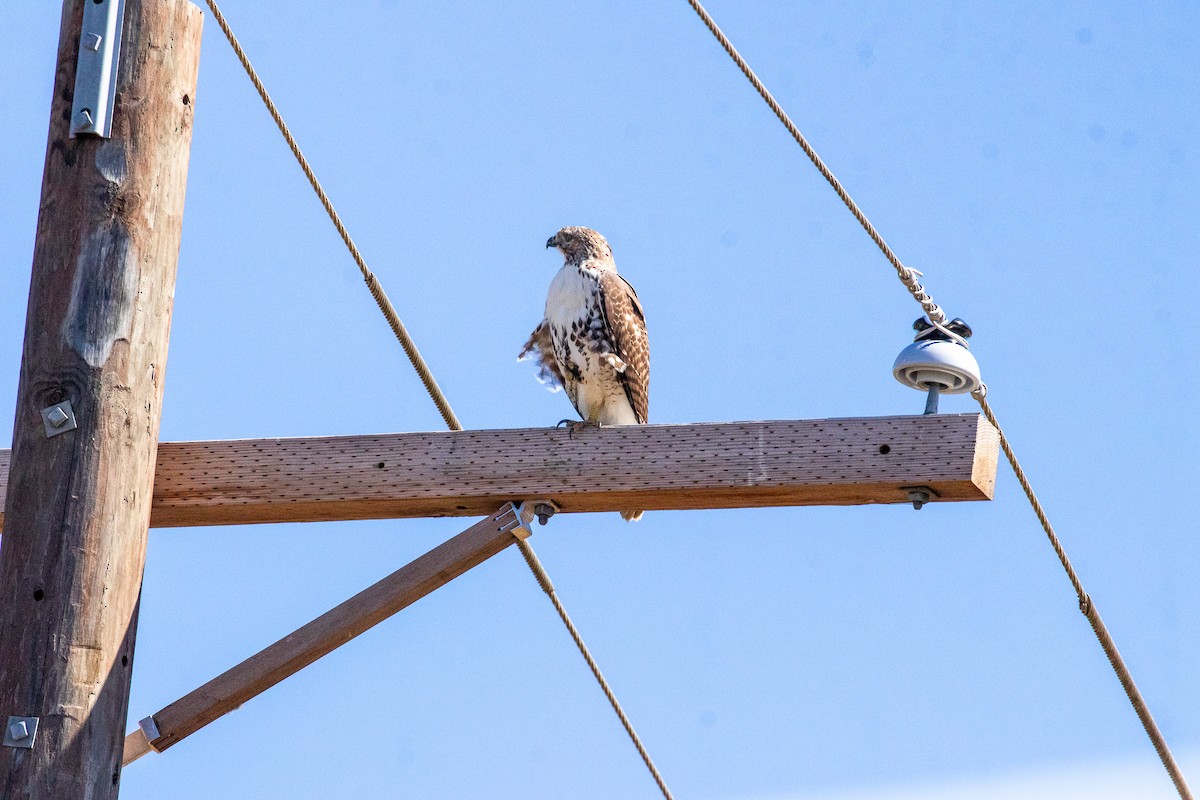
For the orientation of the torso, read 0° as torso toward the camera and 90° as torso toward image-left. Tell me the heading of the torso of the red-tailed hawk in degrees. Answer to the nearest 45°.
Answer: approximately 45°

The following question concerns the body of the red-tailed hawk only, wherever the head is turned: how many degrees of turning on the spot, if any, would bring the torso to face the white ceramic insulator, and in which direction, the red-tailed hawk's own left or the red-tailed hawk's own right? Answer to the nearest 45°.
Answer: approximately 90° to the red-tailed hawk's own left
